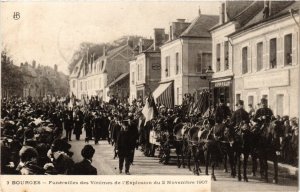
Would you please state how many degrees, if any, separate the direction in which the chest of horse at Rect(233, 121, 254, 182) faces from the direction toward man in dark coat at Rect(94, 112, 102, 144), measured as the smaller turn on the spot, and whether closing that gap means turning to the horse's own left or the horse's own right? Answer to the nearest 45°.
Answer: approximately 135° to the horse's own right

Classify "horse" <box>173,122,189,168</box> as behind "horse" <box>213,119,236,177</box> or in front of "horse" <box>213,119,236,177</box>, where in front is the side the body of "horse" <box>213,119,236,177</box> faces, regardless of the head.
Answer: behind

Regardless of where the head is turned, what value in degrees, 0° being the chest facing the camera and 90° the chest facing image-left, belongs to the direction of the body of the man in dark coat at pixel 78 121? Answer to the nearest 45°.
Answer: approximately 0°

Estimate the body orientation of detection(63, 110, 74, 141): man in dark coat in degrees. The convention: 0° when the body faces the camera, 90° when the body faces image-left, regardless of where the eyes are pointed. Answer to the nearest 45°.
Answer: approximately 0°

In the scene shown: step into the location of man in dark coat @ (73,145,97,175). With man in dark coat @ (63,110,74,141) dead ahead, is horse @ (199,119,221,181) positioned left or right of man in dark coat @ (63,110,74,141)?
right

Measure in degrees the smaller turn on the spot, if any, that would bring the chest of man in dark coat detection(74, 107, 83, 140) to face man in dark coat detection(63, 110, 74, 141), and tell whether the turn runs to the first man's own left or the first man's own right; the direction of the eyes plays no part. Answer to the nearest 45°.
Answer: approximately 45° to the first man's own right
